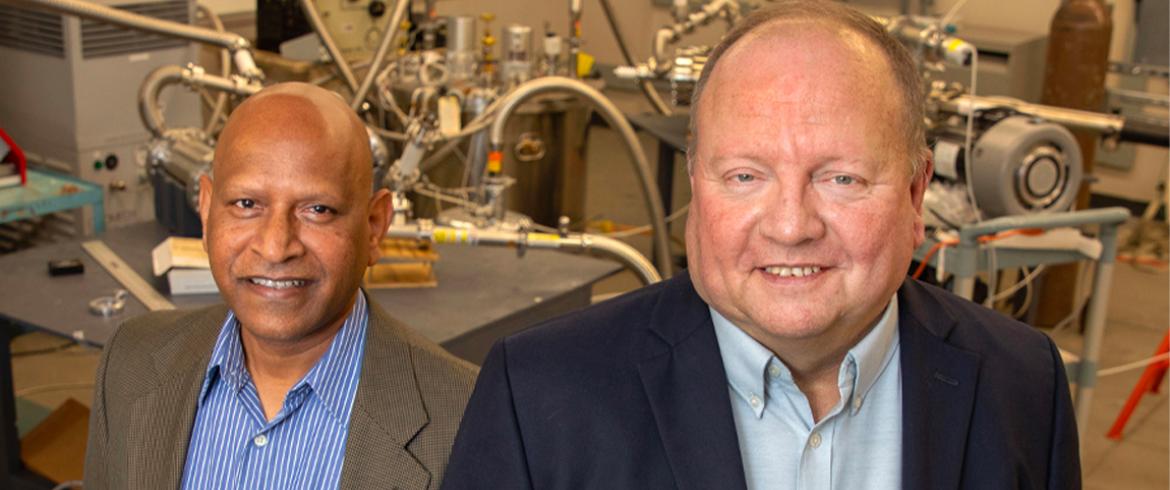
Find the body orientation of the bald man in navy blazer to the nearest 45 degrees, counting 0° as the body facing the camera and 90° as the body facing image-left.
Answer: approximately 0°

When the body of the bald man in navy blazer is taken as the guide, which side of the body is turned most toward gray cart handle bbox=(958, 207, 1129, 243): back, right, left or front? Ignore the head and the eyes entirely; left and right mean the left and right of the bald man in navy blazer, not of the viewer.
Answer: back

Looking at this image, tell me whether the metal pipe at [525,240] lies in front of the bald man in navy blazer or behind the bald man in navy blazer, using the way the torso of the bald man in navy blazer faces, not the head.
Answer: behind

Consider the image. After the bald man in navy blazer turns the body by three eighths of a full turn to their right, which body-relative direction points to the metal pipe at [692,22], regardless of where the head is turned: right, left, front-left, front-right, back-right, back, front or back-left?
front-right

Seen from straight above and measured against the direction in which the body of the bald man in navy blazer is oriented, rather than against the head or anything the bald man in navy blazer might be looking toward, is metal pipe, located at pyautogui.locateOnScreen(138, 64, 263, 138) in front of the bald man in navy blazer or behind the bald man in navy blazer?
behind

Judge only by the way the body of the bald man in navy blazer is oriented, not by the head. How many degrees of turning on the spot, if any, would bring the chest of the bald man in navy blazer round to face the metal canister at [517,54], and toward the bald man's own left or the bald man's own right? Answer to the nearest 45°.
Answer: approximately 180°

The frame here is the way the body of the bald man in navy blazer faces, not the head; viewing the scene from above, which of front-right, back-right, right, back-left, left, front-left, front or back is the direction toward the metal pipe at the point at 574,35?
back

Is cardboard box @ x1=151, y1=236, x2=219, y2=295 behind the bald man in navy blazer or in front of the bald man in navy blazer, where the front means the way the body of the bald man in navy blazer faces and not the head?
behind

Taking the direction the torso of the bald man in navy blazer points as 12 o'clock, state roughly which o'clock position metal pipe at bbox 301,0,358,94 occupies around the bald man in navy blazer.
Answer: The metal pipe is roughly at 5 o'clock from the bald man in navy blazer.

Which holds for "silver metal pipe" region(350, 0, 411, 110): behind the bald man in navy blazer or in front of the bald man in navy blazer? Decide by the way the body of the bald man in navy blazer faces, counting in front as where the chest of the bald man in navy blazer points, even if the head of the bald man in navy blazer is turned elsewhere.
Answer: behind

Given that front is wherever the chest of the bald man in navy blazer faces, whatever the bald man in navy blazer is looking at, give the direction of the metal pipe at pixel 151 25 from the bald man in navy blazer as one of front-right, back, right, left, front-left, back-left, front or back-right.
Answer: back-right
